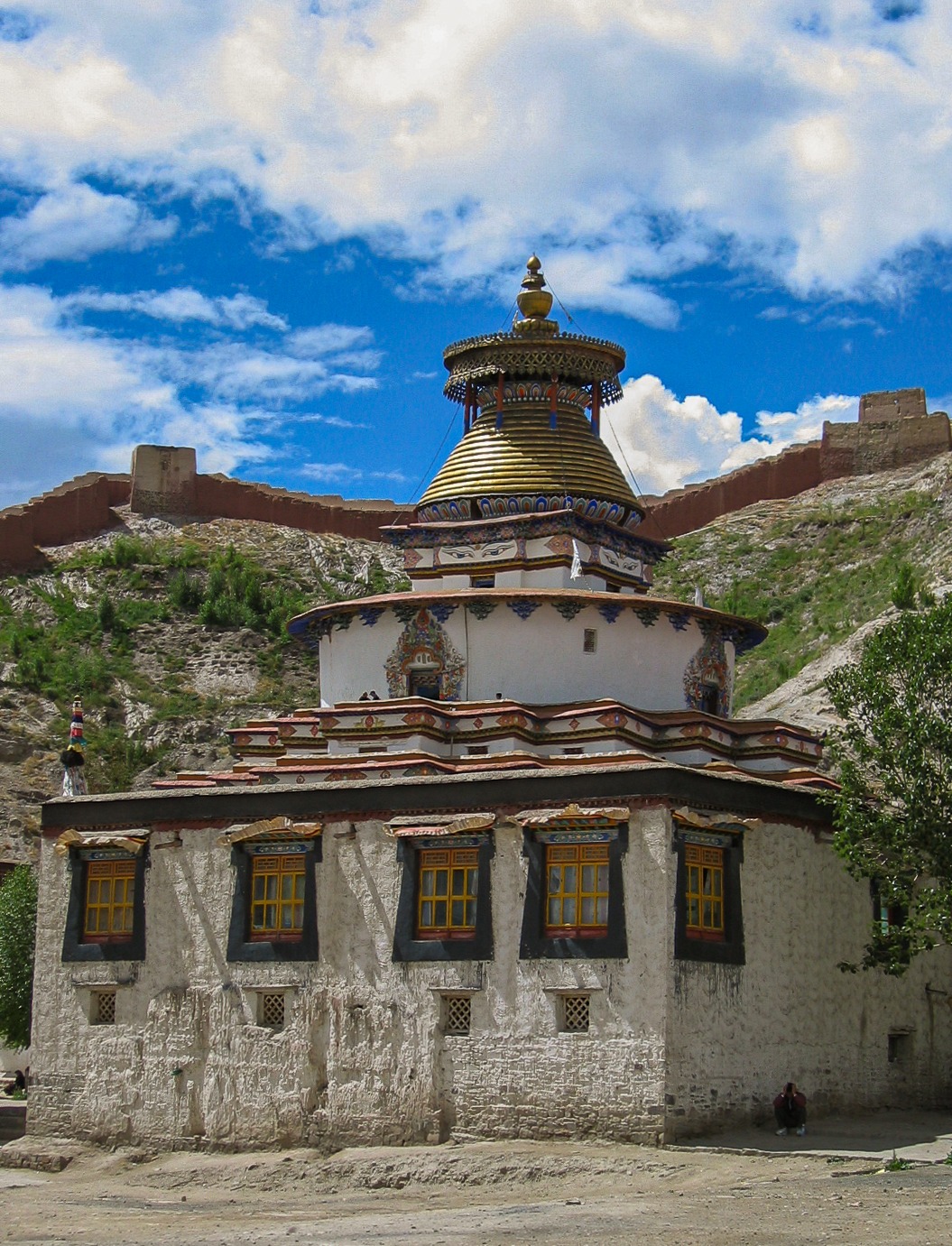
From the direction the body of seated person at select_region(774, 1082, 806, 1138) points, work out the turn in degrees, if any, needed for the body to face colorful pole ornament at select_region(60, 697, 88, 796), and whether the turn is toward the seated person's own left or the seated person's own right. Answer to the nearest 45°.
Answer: approximately 90° to the seated person's own right

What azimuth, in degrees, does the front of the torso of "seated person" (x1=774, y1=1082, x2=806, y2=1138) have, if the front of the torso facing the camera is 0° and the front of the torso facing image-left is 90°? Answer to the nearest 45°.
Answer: approximately 0°

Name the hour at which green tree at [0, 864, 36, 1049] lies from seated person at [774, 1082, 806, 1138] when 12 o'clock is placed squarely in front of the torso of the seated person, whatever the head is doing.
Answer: The green tree is roughly at 4 o'clock from the seated person.
